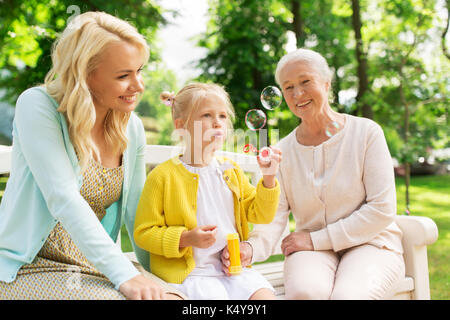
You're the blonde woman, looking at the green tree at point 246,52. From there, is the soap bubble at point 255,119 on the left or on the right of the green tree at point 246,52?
right

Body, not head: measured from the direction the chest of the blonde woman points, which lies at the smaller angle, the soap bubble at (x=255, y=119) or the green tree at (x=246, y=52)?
the soap bubble

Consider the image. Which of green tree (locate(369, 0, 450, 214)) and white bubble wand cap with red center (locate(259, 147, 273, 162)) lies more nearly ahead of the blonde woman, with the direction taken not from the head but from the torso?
the white bubble wand cap with red center

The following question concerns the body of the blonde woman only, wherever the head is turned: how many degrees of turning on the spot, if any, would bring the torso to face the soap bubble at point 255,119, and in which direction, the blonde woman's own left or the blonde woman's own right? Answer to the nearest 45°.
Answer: approximately 90° to the blonde woman's own left

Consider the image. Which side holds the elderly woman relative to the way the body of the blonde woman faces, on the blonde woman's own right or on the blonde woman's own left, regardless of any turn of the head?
on the blonde woman's own left

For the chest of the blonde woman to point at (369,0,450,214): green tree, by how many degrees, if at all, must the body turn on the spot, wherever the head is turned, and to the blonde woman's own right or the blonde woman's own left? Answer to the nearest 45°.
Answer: approximately 90° to the blonde woman's own left

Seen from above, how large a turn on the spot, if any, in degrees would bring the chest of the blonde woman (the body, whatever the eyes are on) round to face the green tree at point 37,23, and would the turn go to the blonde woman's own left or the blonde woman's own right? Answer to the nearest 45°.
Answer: approximately 135° to the blonde woman's own left

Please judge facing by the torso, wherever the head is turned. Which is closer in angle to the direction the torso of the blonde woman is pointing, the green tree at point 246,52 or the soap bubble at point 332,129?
the soap bubble

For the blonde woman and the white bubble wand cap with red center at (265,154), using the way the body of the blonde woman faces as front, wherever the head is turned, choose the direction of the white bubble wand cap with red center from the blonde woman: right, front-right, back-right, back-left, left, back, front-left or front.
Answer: front-left

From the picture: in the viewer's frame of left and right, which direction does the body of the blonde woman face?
facing the viewer and to the right of the viewer

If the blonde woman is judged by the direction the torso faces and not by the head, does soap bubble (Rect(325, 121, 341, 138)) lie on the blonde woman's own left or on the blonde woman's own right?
on the blonde woman's own left
